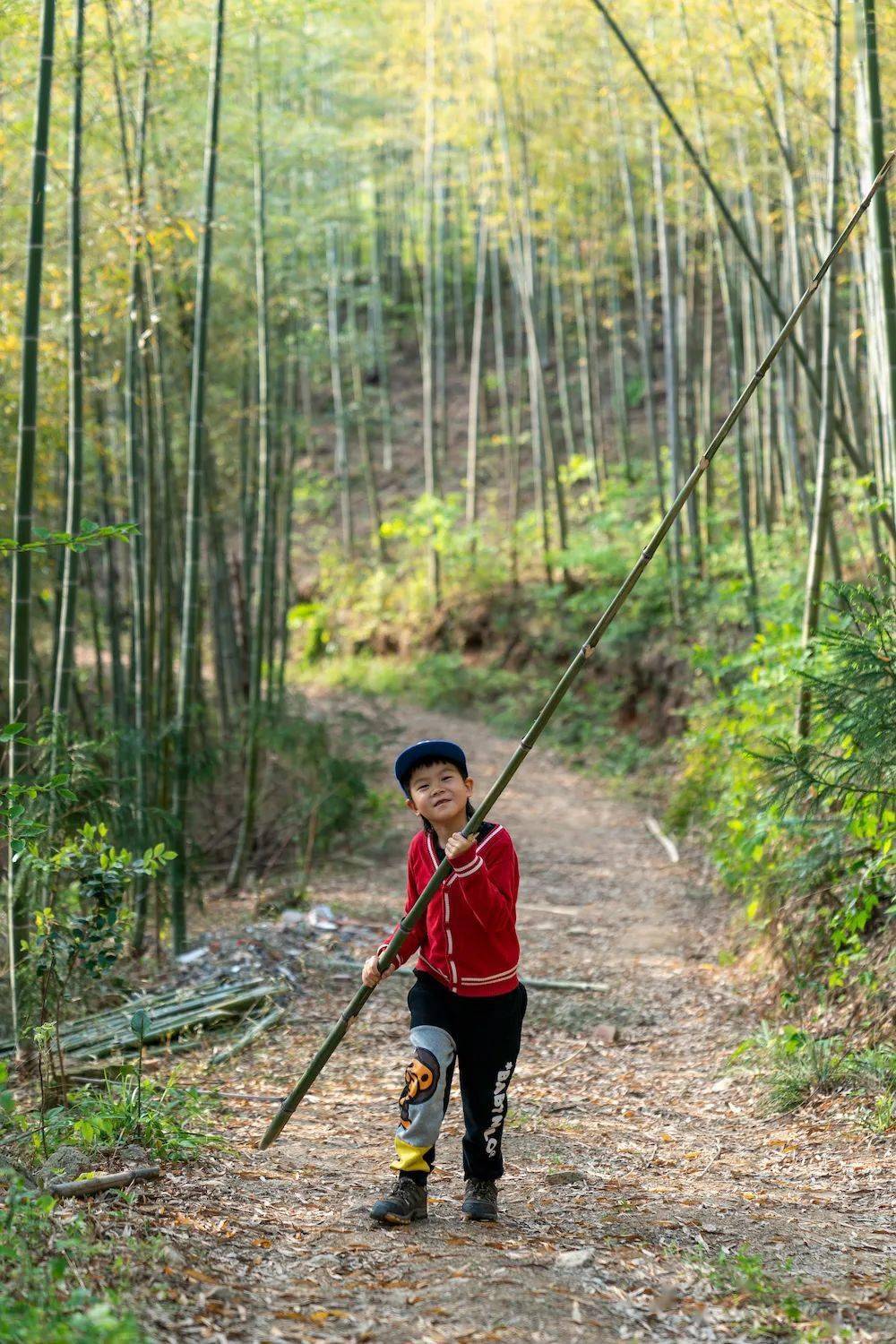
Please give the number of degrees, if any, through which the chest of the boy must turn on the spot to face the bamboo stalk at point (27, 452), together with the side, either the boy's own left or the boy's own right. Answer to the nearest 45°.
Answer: approximately 135° to the boy's own right

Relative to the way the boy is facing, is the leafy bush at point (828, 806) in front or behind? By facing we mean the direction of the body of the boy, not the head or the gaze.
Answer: behind

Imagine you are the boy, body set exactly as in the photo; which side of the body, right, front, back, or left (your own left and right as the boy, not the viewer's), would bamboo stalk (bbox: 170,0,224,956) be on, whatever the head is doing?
back

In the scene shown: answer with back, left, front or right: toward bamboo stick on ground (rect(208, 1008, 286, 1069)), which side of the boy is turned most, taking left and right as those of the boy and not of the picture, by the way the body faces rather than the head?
back

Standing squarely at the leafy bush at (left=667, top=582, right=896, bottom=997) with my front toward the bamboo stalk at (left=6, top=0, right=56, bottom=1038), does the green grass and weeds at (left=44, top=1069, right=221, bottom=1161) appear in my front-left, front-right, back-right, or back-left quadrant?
front-left

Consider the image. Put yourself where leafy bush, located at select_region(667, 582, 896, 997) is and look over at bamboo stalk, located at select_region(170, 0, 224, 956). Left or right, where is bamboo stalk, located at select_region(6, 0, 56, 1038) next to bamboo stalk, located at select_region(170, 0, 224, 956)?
left

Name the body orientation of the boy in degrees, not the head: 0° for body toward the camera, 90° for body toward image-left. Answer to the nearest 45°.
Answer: approximately 0°
